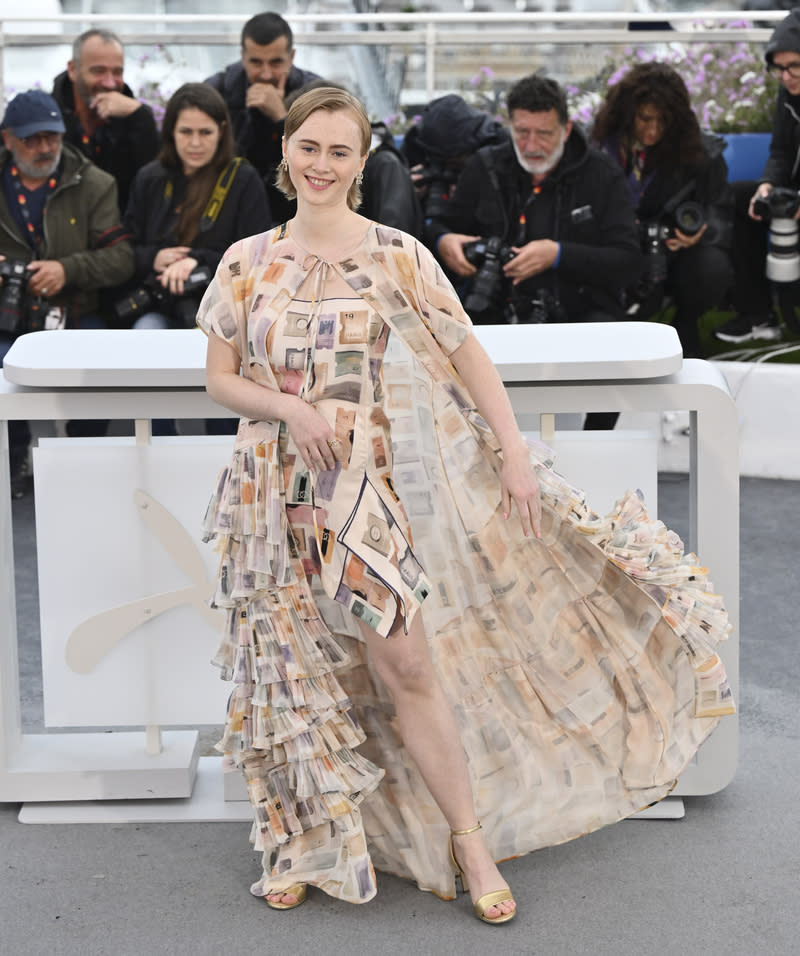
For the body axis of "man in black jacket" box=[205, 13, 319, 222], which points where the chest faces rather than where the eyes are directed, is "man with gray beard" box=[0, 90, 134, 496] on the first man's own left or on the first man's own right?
on the first man's own right

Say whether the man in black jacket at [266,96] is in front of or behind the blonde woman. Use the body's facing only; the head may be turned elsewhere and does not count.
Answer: behind

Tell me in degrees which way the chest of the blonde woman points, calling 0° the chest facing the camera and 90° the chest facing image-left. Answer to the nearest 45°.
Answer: approximately 0°

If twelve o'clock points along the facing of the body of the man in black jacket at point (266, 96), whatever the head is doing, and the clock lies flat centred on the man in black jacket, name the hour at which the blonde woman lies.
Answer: The blonde woman is roughly at 12 o'clock from the man in black jacket.

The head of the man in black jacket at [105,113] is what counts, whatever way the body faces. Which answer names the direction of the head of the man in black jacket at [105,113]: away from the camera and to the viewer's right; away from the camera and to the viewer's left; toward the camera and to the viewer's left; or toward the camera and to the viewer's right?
toward the camera and to the viewer's right

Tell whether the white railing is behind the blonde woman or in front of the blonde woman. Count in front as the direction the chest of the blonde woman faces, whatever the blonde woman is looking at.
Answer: behind

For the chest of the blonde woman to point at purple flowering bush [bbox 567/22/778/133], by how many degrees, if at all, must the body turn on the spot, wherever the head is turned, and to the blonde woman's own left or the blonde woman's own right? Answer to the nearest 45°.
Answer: approximately 180°

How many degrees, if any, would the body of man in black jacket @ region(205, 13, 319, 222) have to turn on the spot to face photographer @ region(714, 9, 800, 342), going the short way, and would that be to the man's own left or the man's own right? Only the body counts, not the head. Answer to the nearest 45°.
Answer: approximately 90° to the man's own left

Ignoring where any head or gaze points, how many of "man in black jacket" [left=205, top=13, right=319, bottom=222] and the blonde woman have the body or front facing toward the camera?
2

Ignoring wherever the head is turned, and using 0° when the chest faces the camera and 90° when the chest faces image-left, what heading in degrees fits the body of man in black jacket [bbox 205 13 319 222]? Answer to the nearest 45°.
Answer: approximately 0°

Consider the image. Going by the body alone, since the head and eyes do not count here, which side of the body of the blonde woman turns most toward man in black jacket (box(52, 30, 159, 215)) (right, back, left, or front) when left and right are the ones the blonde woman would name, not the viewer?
back
